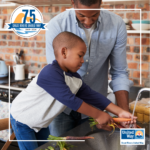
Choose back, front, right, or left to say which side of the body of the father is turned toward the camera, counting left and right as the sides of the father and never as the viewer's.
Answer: front

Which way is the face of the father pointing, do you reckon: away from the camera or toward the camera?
toward the camera

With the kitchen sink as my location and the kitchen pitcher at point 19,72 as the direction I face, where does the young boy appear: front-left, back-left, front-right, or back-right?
front-left

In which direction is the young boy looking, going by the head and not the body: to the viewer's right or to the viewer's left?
to the viewer's right

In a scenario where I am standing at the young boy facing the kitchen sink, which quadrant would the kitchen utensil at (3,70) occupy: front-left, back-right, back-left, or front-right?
back-left

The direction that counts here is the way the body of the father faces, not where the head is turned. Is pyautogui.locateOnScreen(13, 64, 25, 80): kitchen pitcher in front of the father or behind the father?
behind

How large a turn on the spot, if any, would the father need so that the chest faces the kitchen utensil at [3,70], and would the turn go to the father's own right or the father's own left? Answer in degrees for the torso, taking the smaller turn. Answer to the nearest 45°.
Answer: approximately 135° to the father's own right

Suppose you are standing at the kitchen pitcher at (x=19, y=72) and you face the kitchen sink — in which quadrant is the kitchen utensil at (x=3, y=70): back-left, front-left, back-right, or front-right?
back-right
